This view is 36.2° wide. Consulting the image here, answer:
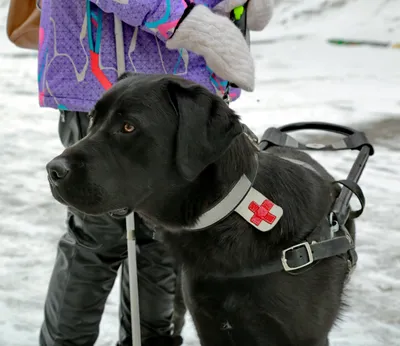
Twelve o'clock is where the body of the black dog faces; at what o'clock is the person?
The person is roughly at 3 o'clock from the black dog.

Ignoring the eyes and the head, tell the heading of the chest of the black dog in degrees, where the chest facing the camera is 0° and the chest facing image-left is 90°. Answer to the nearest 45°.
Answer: approximately 45°
